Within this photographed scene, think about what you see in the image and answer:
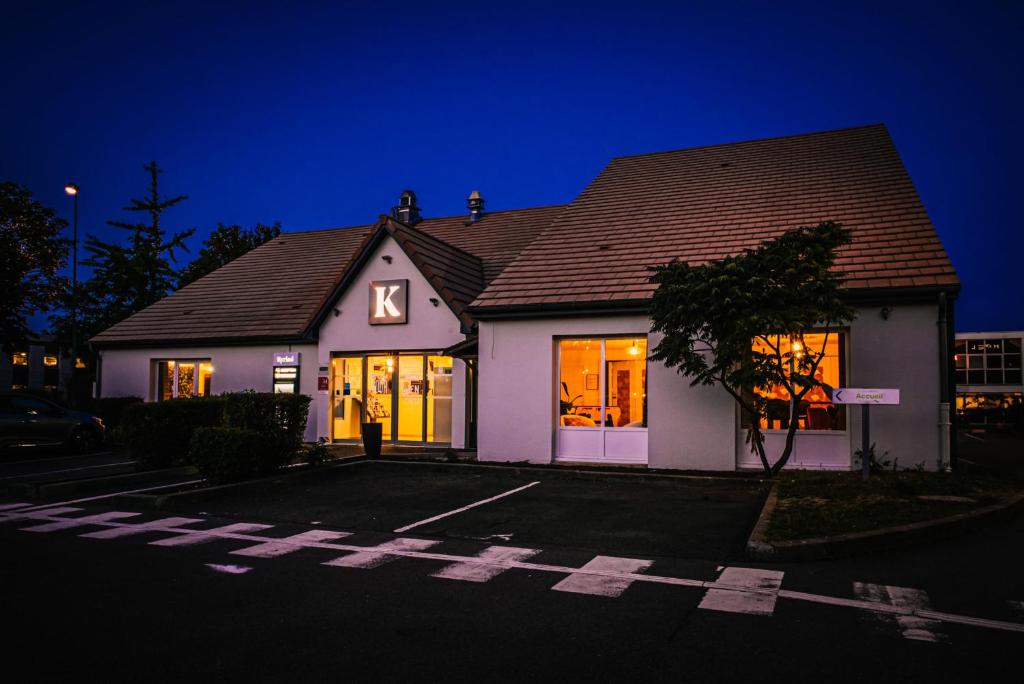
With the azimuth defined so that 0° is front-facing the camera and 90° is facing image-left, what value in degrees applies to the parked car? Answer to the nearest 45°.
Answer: approximately 270°

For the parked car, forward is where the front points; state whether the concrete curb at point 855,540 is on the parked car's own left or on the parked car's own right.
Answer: on the parked car's own right
